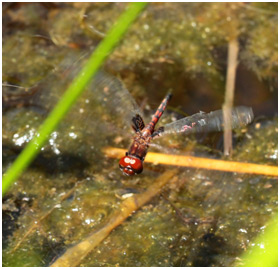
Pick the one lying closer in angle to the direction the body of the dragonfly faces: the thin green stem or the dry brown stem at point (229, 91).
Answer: the thin green stem

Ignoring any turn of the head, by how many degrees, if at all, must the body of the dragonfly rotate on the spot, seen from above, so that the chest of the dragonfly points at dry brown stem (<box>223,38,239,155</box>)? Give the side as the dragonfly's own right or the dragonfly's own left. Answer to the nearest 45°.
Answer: approximately 180°

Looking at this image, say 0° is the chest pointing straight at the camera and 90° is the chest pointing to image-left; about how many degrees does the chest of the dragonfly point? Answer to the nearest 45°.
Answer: approximately 45°
